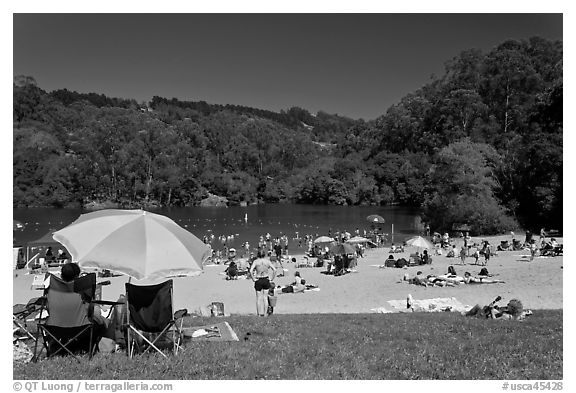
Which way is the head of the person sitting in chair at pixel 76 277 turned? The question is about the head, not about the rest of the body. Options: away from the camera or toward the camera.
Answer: away from the camera

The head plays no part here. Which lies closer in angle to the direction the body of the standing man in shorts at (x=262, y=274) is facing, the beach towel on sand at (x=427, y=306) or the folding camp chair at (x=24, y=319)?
the beach towel on sand

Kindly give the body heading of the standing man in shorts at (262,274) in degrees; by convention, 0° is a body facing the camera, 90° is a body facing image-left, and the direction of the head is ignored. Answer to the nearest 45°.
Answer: approximately 180°

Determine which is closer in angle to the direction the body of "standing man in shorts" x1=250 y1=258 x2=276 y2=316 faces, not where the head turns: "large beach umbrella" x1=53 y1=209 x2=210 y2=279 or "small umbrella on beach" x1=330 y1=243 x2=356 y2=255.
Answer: the small umbrella on beach

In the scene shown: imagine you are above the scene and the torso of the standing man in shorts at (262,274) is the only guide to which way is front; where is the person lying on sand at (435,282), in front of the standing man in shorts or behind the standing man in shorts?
in front

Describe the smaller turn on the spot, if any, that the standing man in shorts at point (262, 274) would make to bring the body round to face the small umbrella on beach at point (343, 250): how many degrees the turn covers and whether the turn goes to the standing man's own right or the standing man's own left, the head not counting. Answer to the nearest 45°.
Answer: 0° — they already face it

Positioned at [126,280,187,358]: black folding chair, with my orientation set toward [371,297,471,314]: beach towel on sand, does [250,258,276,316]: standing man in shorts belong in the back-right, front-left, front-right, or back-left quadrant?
front-left

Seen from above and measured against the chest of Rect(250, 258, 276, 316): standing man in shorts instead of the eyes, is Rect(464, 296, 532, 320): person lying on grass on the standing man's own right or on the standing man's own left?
on the standing man's own right

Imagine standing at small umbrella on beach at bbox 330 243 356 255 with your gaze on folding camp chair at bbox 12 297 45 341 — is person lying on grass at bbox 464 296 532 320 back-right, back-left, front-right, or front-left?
front-left
